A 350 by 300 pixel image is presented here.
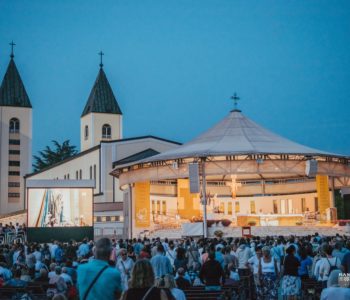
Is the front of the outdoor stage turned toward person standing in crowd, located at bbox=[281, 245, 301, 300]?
yes

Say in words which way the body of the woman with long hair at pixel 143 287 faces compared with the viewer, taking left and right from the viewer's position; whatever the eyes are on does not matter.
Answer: facing away from the viewer

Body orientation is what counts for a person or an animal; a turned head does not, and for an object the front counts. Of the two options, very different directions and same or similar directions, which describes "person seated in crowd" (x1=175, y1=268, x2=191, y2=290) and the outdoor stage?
very different directions

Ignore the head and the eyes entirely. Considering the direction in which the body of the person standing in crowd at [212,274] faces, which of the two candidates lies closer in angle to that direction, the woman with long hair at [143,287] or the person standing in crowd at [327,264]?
the person standing in crowd

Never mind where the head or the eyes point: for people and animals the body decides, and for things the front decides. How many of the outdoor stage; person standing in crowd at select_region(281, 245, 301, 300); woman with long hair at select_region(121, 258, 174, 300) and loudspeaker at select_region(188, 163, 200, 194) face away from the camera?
2

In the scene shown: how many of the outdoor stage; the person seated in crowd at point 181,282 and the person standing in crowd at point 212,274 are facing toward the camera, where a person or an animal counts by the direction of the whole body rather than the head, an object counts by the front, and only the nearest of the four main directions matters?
1

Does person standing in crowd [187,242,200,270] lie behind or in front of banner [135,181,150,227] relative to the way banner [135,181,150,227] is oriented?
in front

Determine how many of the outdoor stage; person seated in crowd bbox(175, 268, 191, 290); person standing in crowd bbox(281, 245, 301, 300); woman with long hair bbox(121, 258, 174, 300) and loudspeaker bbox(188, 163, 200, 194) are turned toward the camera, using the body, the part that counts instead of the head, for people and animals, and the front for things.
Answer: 2

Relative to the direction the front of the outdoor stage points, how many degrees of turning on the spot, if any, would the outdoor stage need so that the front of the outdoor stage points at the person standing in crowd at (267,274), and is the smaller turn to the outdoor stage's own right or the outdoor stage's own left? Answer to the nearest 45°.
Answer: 0° — it already faces them

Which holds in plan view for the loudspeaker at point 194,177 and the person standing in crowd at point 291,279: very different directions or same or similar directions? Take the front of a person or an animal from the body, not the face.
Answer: very different directions

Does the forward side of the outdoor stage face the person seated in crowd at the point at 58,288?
yes

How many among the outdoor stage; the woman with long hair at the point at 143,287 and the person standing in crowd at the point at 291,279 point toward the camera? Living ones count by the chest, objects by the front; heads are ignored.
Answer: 1

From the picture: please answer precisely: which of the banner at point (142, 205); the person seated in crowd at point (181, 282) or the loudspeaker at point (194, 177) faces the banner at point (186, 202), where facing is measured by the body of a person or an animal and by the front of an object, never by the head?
the person seated in crowd

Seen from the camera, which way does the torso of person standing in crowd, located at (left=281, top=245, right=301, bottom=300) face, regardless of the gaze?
away from the camera

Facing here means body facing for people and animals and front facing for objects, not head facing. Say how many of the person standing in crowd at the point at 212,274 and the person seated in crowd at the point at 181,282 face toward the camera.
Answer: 0

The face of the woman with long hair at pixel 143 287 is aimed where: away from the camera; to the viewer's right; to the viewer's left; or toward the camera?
away from the camera
